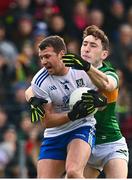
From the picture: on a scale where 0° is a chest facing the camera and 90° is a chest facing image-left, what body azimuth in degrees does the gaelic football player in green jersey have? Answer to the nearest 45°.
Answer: approximately 45°
